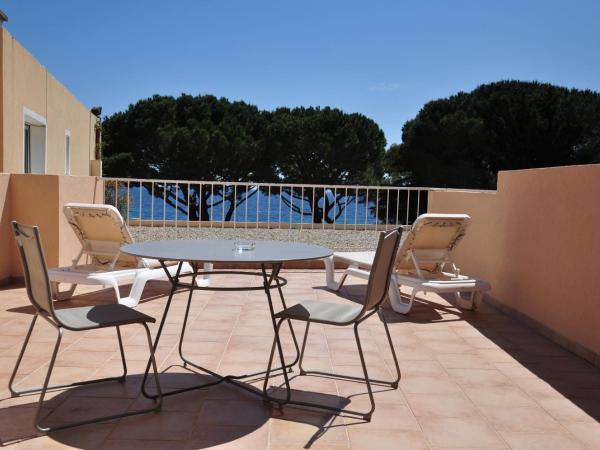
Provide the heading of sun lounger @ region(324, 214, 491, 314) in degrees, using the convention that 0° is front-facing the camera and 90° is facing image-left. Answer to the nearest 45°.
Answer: approximately 135°

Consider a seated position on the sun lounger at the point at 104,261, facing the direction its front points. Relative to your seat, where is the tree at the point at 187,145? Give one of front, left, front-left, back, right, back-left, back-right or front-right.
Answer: front-left

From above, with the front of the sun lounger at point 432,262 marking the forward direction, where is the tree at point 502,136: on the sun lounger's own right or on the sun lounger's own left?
on the sun lounger's own right

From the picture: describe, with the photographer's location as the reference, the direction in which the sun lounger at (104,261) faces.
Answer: facing away from the viewer and to the right of the viewer

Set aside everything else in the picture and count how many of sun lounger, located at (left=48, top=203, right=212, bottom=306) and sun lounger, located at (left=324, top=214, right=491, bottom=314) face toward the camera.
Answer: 0

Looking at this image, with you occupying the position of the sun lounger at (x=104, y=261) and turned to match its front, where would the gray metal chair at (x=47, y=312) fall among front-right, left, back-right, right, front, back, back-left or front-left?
back-right
